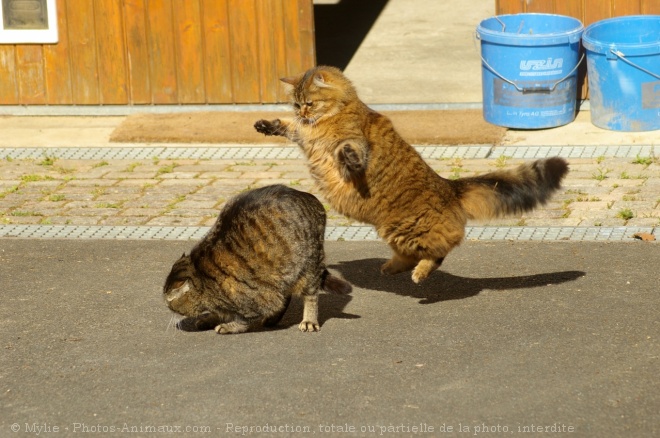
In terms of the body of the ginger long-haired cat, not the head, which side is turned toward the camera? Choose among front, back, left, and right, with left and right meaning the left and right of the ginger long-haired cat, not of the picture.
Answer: left

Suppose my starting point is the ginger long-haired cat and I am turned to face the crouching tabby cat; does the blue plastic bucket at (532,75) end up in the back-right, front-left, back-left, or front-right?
back-right

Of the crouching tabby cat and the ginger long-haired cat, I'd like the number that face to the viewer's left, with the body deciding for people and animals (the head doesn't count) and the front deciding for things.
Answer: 2

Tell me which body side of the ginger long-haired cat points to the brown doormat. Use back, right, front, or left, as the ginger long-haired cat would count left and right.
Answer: right

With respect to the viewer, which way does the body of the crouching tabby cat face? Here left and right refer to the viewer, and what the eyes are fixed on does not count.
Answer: facing to the left of the viewer

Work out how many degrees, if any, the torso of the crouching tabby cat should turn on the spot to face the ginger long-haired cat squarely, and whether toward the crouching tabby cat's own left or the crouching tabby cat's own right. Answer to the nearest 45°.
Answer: approximately 135° to the crouching tabby cat's own right

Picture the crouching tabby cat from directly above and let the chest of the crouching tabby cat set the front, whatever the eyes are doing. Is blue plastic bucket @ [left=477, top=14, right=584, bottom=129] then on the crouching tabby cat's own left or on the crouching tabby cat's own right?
on the crouching tabby cat's own right

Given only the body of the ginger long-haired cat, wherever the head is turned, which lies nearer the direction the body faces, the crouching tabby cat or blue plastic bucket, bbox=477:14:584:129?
the crouching tabby cat

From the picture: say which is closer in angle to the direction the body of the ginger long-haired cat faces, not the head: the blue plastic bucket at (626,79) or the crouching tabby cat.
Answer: the crouching tabby cat

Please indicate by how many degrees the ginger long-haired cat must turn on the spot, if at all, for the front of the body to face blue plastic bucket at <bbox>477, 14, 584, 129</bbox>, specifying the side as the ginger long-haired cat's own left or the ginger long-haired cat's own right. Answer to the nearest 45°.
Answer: approximately 90° to the ginger long-haired cat's own right
